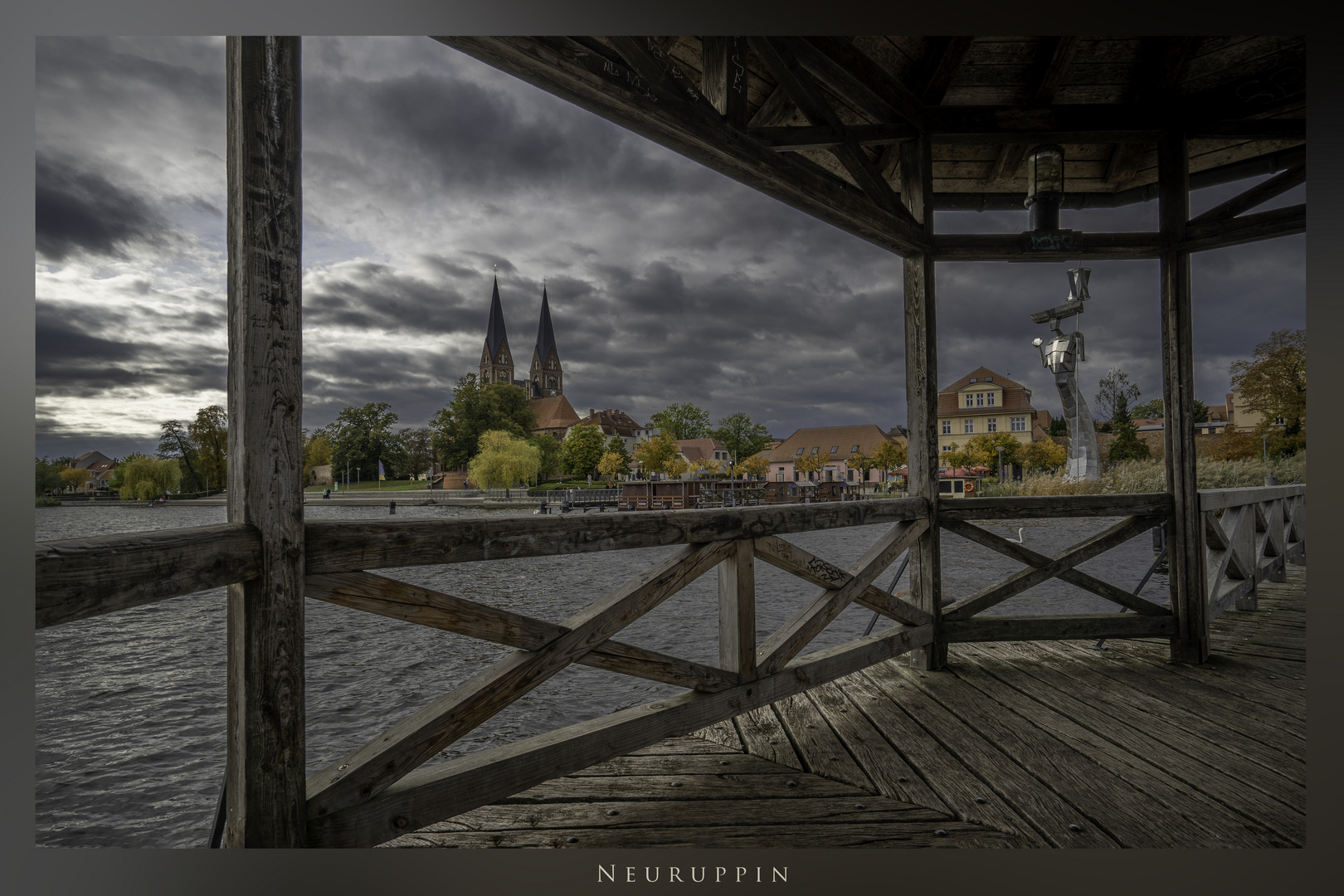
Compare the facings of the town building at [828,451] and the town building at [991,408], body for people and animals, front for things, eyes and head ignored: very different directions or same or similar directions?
same or similar directions

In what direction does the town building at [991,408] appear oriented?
toward the camera

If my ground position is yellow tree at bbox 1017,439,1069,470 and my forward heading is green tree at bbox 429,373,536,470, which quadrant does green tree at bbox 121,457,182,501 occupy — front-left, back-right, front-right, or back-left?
front-left

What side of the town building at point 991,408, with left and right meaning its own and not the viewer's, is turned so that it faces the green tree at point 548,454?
right

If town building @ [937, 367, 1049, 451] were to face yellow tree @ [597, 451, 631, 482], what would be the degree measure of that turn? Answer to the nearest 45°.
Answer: approximately 135° to its right

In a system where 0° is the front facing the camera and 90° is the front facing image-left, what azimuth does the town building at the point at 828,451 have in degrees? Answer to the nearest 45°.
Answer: approximately 0°

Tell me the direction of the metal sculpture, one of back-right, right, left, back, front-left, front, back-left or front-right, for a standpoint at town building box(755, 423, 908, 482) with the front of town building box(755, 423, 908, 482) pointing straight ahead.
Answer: front

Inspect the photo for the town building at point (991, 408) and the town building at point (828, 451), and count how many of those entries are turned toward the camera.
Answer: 2

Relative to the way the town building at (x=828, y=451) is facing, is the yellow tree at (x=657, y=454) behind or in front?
in front
